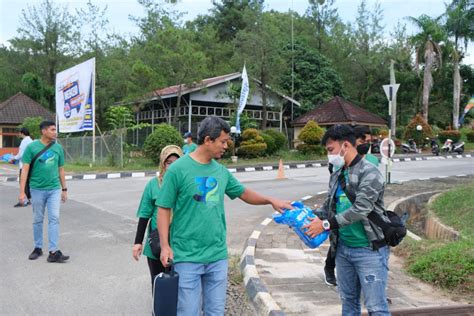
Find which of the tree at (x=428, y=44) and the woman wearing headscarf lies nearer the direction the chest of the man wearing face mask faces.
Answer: the woman wearing headscarf

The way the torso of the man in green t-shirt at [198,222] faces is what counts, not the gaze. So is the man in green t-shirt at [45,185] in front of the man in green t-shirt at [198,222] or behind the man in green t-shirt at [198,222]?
behind

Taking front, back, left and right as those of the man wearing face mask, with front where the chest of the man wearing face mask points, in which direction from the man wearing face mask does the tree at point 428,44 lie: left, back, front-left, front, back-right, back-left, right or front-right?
back-right

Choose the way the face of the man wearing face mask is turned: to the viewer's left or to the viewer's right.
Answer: to the viewer's left

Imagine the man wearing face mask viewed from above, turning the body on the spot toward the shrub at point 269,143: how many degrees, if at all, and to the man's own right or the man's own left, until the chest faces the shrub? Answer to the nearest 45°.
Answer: approximately 135° to the man's own right

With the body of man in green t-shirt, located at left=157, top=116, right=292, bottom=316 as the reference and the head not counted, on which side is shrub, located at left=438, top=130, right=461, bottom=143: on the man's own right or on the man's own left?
on the man's own left

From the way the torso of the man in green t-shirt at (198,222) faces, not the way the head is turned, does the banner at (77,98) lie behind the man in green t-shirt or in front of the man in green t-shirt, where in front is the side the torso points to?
behind

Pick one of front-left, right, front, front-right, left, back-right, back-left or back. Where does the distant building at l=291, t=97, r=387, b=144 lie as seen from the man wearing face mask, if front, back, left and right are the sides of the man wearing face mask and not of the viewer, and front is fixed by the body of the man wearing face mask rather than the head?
back-right

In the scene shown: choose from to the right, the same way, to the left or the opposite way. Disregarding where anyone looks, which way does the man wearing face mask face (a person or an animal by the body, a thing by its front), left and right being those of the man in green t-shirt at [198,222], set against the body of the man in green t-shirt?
to the right

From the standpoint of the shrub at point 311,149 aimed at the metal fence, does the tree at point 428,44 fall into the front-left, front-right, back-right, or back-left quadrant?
back-right

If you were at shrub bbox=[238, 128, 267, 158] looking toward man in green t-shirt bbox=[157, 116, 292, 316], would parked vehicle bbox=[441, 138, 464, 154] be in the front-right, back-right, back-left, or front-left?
back-left

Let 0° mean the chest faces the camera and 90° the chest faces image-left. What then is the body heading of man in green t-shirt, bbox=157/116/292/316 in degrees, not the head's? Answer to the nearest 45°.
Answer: approximately 315°

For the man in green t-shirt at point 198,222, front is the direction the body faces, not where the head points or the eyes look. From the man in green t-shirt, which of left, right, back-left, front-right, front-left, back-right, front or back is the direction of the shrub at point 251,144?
back-left

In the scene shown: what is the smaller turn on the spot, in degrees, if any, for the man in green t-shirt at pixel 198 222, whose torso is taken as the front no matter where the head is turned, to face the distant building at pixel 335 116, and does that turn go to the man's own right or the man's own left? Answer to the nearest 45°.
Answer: approximately 135° to the man's own left
